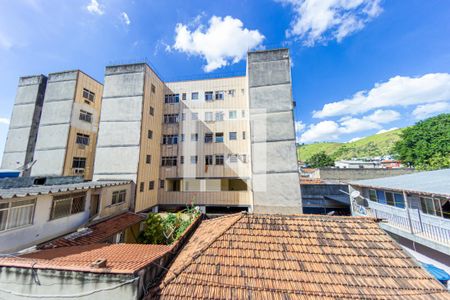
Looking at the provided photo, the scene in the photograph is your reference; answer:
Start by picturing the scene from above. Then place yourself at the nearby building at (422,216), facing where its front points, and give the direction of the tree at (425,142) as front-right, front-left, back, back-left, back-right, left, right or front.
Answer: back-right

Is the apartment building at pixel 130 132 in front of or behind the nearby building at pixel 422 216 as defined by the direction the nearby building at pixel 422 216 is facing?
in front

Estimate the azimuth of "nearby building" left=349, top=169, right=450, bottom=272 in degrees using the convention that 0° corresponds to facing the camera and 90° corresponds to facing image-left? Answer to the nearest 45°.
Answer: approximately 45°

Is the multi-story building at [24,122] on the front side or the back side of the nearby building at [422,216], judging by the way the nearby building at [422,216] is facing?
on the front side

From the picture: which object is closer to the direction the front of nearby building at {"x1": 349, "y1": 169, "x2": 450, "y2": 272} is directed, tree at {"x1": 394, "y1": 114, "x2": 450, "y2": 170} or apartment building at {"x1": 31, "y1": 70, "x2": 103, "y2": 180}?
the apartment building

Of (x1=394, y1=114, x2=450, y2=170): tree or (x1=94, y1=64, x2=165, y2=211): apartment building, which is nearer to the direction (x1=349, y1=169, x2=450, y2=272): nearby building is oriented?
the apartment building

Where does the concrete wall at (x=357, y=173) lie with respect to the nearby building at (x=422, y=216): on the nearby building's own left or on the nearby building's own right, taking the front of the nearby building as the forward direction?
on the nearby building's own right
